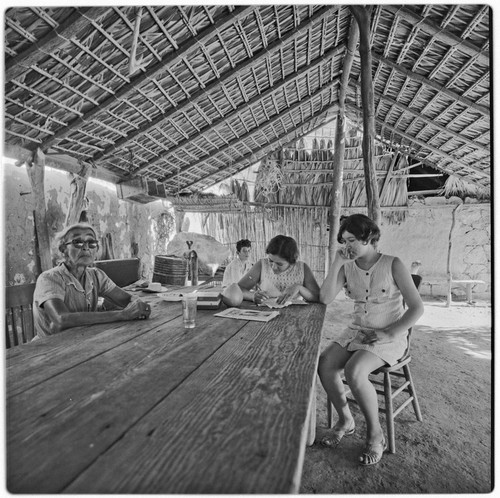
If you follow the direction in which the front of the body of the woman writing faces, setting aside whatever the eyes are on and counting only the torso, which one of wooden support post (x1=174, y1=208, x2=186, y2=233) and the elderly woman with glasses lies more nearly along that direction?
the elderly woman with glasses

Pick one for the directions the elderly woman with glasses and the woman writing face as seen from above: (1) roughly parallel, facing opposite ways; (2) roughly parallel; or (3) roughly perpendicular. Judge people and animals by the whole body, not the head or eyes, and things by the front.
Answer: roughly perpendicular

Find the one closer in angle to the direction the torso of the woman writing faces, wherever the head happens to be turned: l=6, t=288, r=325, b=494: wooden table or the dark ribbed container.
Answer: the wooden table

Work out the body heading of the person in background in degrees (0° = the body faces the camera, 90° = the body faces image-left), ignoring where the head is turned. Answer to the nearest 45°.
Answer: approximately 315°

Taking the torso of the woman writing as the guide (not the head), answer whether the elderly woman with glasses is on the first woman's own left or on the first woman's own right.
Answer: on the first woman's own right

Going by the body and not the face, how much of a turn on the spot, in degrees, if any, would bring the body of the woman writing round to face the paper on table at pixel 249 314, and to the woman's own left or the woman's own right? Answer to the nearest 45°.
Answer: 0° — they already face it

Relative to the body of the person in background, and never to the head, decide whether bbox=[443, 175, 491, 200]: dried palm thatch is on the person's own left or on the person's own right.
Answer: on the person's own left

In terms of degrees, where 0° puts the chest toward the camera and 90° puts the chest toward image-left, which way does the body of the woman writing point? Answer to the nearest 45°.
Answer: approximately 0°

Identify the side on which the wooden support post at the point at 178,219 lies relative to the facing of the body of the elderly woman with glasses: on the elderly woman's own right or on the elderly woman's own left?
on the elderly woman's own left
